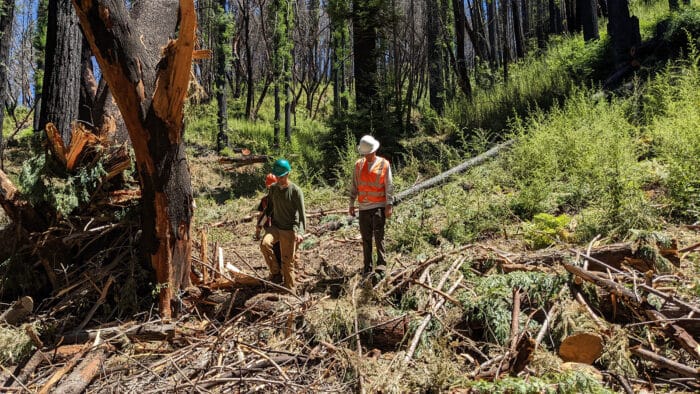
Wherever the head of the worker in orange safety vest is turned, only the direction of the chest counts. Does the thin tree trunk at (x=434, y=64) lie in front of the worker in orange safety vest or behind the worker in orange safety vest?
behind

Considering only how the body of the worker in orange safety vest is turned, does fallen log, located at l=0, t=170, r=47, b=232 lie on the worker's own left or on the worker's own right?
on the worker's own right

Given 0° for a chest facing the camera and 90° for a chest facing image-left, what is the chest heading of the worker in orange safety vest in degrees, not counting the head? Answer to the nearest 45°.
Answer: approximately 0°

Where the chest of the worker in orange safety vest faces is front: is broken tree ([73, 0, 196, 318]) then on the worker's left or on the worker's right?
on the worker's right

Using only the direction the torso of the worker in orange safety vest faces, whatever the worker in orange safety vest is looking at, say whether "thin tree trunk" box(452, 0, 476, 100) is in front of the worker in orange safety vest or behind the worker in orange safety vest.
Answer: behind

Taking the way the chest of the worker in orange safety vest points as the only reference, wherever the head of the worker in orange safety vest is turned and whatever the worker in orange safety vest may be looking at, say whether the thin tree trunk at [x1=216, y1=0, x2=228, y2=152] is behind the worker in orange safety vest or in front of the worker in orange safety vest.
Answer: behind

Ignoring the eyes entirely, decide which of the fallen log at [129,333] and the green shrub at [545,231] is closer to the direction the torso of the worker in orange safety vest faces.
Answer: the fallen log

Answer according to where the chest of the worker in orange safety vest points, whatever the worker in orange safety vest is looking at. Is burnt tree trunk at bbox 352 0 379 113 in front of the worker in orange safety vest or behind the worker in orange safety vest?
behind
